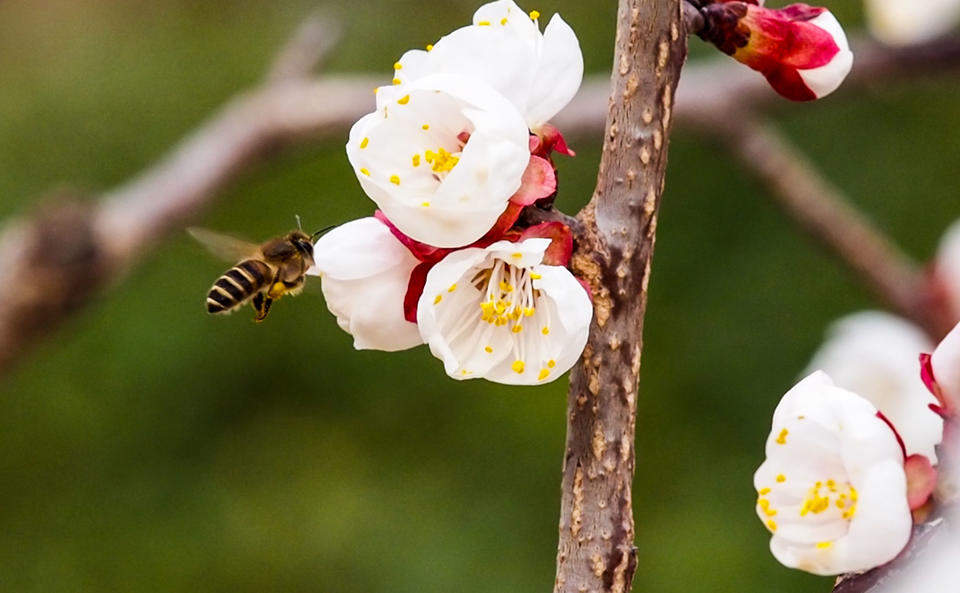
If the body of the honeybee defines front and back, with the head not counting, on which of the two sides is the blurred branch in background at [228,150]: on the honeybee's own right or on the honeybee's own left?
on the honeybee's own left

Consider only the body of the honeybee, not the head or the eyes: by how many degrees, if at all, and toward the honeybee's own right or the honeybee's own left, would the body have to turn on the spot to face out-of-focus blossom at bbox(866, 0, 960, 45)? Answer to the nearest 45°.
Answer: approximately 45° to the honeybee's own left

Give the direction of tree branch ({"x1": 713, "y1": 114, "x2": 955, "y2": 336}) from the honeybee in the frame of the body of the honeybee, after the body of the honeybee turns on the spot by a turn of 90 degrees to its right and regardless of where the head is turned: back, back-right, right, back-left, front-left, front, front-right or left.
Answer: back-left

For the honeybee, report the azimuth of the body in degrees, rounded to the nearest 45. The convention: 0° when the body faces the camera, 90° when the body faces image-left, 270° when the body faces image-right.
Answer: approximately 270°
